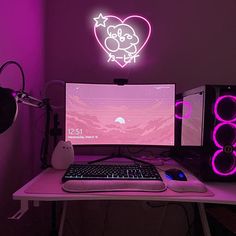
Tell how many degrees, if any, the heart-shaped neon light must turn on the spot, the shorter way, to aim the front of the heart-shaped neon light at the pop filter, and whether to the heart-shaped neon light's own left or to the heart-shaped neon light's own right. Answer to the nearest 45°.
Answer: approximately 45° to the heart-shaped neon light's own right

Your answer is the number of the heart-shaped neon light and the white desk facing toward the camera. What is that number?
2

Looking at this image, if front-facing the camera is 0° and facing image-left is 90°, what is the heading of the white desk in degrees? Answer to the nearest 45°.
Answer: approximately 0°
